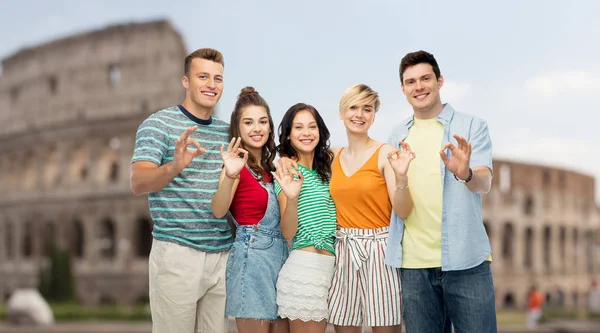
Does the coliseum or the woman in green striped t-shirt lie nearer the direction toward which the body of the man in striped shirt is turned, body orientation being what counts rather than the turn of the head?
the woman in green striped t-shirt

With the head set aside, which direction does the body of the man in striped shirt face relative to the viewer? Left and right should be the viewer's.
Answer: facing the viewer and to the right of the viewer

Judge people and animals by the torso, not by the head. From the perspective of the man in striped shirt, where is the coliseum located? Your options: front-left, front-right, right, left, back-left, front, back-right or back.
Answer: back-left

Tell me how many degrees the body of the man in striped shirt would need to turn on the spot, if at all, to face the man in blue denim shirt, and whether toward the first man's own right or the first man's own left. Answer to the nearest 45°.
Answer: approximately 45° to the first man's own left

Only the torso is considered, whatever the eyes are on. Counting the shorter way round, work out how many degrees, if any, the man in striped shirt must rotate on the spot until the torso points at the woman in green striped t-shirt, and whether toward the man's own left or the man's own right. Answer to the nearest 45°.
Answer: approximately 45° to the man's own left
